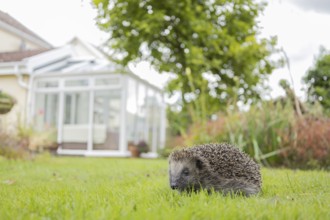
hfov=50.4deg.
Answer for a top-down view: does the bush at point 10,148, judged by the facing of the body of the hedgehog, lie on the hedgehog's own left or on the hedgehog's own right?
on the hedgehog's own right

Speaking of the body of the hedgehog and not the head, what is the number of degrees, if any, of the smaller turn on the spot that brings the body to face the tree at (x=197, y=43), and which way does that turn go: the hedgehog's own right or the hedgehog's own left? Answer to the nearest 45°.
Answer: approximately 135° to the hedgehog's own right

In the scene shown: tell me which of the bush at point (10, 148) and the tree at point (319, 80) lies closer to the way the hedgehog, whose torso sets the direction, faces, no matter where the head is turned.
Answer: the bush

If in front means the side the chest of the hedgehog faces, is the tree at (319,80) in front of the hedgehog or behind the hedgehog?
behind

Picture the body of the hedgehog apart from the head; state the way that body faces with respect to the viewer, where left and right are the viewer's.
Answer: facing the viewer and to the left of the viewer
